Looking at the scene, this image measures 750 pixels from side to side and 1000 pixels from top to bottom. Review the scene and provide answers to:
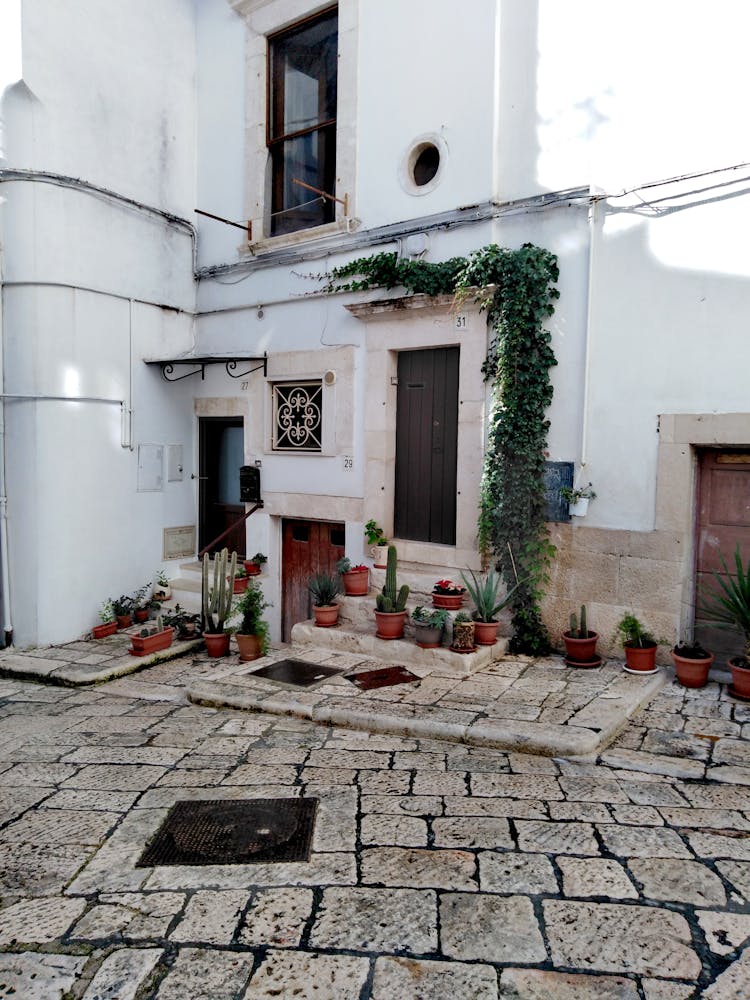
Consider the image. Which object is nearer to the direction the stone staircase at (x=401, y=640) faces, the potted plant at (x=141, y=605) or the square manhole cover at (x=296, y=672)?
the square manhole cover

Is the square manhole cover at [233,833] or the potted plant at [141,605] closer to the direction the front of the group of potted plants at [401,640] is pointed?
the square manhole cover

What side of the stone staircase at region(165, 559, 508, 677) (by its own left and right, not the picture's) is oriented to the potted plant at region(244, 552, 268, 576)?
right

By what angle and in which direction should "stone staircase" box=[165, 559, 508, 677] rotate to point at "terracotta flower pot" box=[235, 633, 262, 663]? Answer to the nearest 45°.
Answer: approximately 45° to its right

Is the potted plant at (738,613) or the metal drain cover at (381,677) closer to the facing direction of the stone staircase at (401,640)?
the metal drain cover

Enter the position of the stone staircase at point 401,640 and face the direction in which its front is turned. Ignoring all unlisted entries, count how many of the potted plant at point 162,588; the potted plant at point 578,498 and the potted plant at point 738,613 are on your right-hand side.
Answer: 1

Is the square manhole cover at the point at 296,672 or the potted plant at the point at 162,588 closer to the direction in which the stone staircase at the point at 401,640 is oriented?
the square manhole cover

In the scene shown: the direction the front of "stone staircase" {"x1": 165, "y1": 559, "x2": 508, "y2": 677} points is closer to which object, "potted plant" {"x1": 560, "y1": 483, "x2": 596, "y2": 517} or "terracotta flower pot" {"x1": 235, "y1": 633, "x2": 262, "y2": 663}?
the terracotta flower pot

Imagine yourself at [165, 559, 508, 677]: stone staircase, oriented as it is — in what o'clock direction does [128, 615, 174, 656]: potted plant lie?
The potted plant is roughly at 2 o'clock from the stone staircase.

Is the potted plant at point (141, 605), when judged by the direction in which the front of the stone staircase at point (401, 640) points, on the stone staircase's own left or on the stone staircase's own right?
on the stone staircase's own right

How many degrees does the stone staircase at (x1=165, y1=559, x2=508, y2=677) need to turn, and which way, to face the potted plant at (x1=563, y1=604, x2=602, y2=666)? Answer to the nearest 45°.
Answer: approximately 90° to its left

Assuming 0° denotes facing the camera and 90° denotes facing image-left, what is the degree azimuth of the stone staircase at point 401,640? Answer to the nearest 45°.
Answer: approximately 45°

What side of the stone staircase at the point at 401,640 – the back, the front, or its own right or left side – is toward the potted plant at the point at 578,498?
left

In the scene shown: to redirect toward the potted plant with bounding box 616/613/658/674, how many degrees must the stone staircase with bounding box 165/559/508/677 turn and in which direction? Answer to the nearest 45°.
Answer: approximately 90° to its left

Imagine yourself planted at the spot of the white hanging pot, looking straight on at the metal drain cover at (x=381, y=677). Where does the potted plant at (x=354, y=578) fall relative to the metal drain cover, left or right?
right

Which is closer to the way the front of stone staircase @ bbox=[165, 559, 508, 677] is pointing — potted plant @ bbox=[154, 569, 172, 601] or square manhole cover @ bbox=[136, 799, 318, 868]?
the square manhole cover
